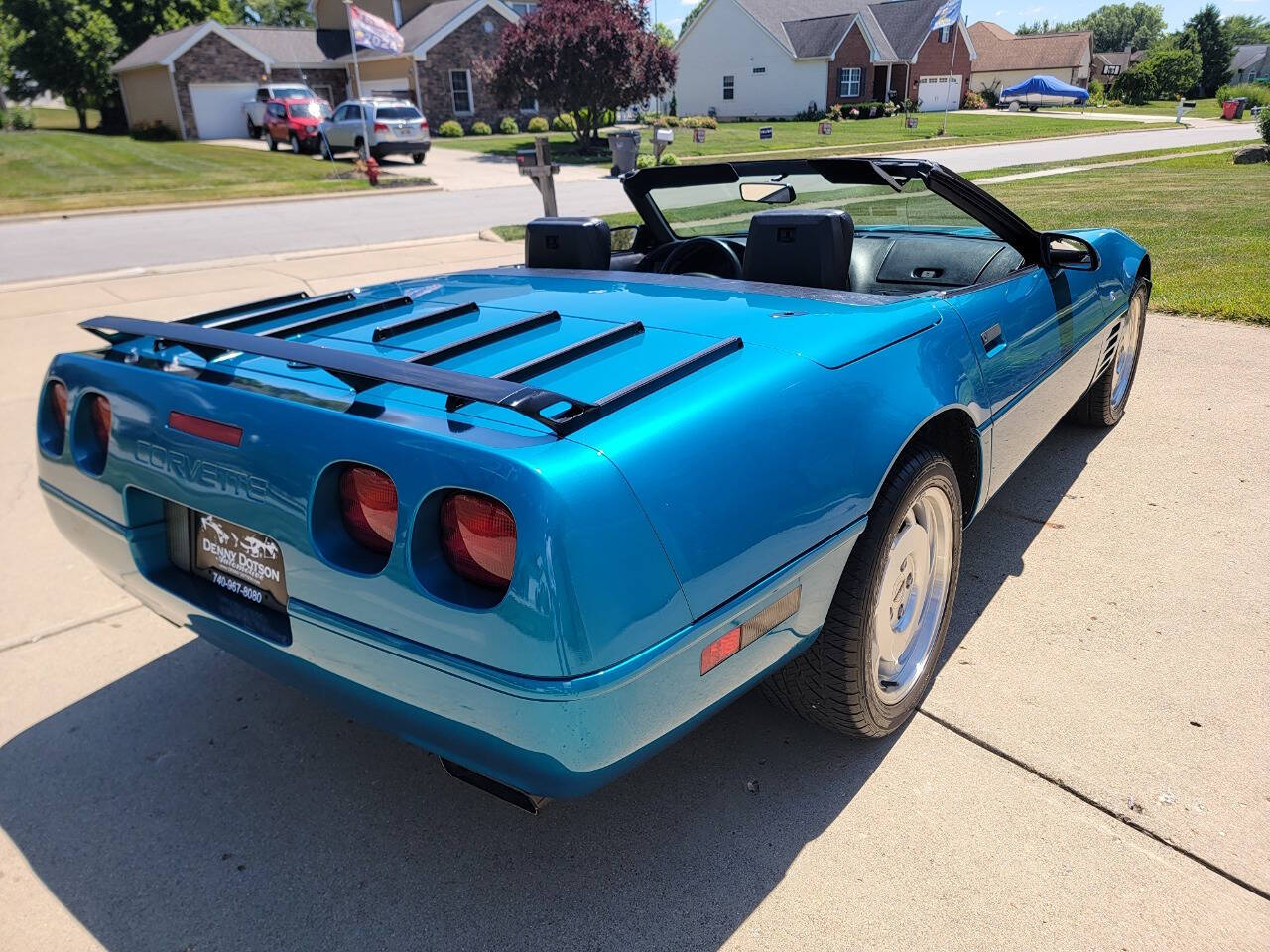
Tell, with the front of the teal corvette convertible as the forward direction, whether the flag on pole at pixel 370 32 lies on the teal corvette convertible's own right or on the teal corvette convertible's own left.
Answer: on the teal corvette convertible's own left

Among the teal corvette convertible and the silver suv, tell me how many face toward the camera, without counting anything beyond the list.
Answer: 0

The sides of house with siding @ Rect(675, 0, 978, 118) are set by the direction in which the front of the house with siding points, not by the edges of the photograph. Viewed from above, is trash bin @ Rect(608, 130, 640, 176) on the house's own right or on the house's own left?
on the house's own right

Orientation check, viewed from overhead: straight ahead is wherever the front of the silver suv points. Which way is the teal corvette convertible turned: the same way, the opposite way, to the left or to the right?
to the right

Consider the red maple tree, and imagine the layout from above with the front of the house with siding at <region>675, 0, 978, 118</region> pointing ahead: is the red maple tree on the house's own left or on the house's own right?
on the house's own right

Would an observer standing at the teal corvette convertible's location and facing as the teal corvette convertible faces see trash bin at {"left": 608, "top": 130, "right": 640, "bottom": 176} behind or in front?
in front

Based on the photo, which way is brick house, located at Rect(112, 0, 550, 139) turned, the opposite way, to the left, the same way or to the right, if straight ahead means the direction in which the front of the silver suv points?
the opposite way

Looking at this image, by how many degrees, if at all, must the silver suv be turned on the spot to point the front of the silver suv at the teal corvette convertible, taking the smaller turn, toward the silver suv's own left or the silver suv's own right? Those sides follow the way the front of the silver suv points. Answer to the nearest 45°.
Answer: approximately 135° to the silver suv's own left

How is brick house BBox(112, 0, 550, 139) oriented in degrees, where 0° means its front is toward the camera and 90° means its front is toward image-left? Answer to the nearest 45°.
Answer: approximately 315°

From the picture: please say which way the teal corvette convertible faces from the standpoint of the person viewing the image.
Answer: facing away from the viewer and to the right of the viewer

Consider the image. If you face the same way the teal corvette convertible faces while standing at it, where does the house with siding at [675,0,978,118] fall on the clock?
The house with siding is roughly at 11 o'clock from the teal corvette convertible.

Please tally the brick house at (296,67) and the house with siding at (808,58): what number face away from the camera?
0
